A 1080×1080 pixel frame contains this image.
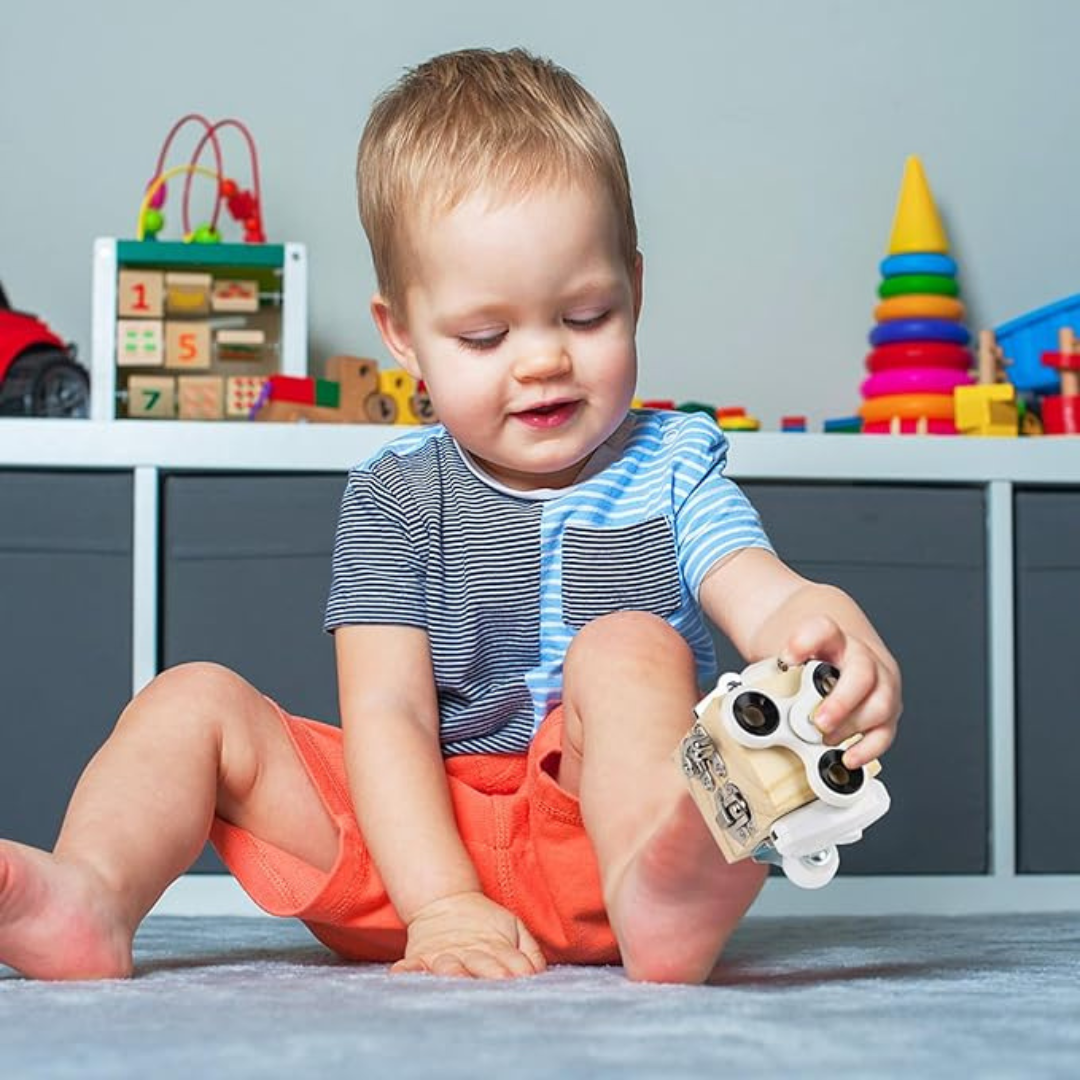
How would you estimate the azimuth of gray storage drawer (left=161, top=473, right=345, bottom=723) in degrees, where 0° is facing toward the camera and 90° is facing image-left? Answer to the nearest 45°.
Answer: approximately 0°

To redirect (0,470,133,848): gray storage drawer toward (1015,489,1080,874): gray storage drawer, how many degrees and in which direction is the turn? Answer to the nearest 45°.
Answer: approximately 90° to its left

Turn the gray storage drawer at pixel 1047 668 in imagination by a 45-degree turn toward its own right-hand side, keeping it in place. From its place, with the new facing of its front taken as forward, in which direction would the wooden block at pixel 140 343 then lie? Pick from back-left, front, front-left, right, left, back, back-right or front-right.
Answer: front-right

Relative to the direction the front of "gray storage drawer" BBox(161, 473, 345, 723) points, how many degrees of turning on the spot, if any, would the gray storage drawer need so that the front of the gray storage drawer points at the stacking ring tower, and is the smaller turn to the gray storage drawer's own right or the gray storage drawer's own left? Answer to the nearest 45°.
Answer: approximately 90° to the gray storage drawer's own left

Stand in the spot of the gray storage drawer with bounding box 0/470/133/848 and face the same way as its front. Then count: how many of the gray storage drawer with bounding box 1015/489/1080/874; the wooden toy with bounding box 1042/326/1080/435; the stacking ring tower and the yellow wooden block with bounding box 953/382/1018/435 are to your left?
4

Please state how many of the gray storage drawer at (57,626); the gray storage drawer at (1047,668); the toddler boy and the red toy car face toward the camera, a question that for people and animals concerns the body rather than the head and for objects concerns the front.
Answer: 3

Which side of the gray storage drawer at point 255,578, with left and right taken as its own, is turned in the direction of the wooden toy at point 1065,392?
left

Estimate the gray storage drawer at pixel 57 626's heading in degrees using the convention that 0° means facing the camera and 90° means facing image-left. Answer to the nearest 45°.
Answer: approximately 0°
